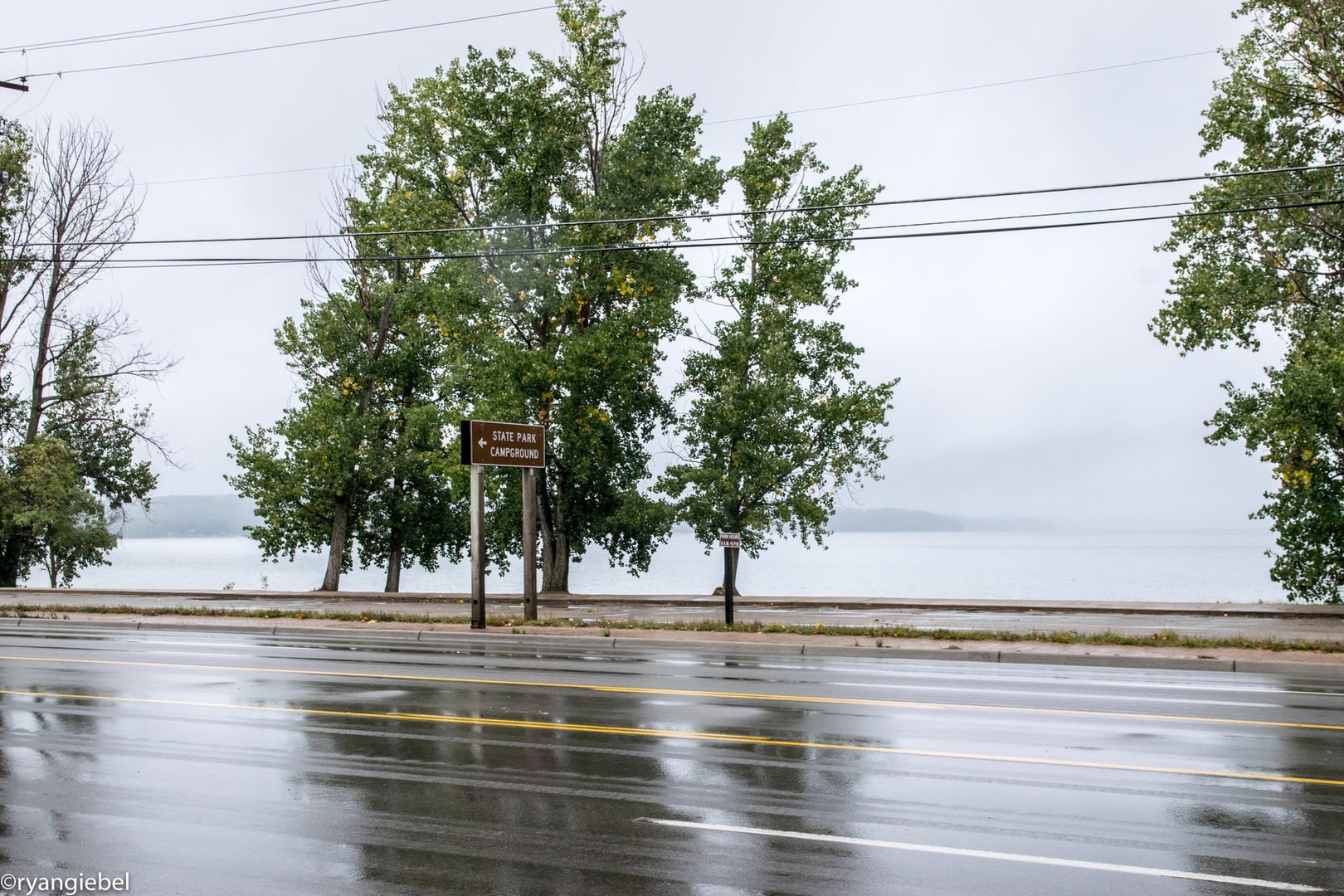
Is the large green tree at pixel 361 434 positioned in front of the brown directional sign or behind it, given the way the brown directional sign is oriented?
behind

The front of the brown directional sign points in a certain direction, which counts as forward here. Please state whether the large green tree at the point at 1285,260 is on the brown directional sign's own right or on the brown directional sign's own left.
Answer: on the brown directional sign's own left

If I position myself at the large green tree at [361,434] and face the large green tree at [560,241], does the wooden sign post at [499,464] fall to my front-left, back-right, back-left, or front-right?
front-right

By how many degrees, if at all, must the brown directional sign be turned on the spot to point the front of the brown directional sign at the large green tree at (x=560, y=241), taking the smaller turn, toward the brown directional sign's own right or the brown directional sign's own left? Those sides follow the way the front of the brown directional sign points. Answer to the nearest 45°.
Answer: approximately 135° to the brown directional sign's own left

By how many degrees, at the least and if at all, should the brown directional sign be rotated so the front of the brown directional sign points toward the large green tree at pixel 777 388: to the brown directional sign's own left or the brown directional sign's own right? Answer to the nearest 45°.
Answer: approximately 90° to the brown directional sign's own left

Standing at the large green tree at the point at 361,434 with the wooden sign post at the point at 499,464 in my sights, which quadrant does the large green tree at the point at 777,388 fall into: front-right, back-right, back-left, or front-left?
front-left

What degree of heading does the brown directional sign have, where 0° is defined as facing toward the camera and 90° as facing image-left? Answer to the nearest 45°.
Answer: approximately 315°
